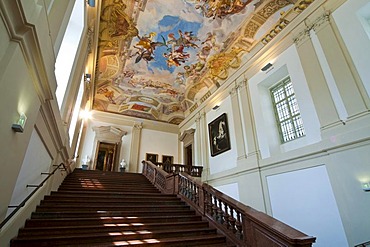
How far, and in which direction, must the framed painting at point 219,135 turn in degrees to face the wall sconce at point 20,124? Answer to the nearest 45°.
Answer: approximately 45° to its left

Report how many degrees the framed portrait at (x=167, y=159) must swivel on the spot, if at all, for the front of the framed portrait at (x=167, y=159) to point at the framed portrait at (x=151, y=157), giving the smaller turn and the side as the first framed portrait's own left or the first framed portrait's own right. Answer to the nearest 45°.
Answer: approximately 90° to the first framed portrait's own right

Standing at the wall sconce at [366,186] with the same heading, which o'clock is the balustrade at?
The balustrade is roughly at 12 o'clock from the wall sconce.

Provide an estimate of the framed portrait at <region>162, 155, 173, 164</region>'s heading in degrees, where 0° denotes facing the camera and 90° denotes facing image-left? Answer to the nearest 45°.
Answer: approximately 0°

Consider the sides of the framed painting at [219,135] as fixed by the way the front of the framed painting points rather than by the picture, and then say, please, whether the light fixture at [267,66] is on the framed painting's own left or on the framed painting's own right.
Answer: on the framed painting's own left

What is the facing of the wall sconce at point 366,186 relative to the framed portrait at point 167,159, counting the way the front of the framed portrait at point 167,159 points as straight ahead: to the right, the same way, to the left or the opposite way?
to the right

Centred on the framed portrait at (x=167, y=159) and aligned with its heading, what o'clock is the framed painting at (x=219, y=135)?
the framed painting at (x=219, y=135) is roughly at 11 o'clock from the framed portrait at (x=167, y=159).

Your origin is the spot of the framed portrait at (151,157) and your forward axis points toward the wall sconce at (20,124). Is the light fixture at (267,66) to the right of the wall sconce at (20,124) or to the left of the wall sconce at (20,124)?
left

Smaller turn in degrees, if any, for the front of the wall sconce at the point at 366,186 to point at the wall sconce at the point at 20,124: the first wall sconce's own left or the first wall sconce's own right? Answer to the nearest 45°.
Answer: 0° — it already faces it
